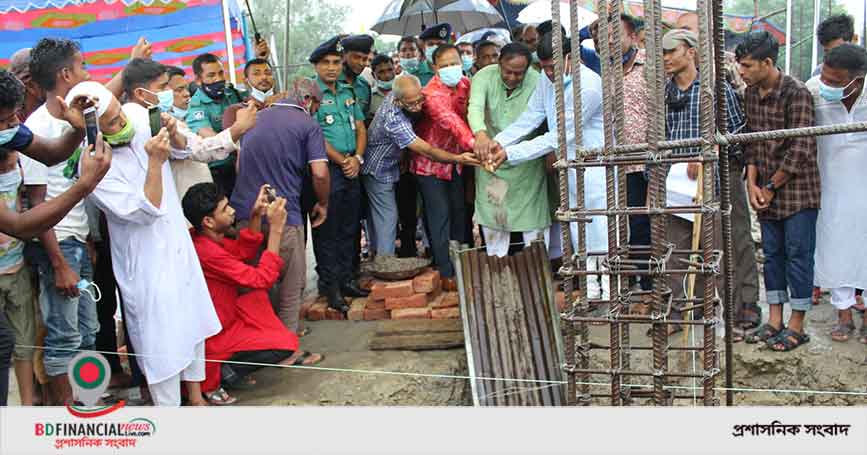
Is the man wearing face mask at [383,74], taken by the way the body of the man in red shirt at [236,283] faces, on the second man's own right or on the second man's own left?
on the second man's own left

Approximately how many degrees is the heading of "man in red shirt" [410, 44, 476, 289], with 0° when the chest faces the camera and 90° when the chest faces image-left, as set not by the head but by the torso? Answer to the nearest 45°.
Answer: approximately 315°

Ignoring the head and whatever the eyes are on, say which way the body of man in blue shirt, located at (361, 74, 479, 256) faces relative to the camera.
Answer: to the viewer's right

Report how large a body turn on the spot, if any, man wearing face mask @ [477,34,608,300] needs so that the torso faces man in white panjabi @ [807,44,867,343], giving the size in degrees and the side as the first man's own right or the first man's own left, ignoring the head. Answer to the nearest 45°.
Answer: approximately 135° to the first man's own left

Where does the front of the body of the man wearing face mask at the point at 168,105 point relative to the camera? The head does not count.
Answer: to the viewer's right

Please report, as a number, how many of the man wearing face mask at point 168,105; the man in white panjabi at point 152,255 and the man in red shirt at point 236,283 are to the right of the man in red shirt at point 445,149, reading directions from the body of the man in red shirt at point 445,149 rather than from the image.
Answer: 3

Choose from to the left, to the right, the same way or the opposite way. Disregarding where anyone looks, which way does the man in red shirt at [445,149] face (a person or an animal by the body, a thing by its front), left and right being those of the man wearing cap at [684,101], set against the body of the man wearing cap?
to the left

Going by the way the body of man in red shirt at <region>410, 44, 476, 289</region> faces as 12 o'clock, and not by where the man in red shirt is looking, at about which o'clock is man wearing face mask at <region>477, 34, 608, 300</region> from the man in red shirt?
The man wearing face mask is roughly at 12 o'clock from the man in red shirt.

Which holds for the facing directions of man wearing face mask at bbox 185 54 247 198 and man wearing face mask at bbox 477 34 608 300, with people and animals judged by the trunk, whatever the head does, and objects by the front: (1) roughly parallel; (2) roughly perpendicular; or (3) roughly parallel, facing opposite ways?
roughly perpendicular

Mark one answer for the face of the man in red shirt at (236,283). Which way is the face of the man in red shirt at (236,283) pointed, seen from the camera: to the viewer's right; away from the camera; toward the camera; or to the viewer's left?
to the viewer's right
